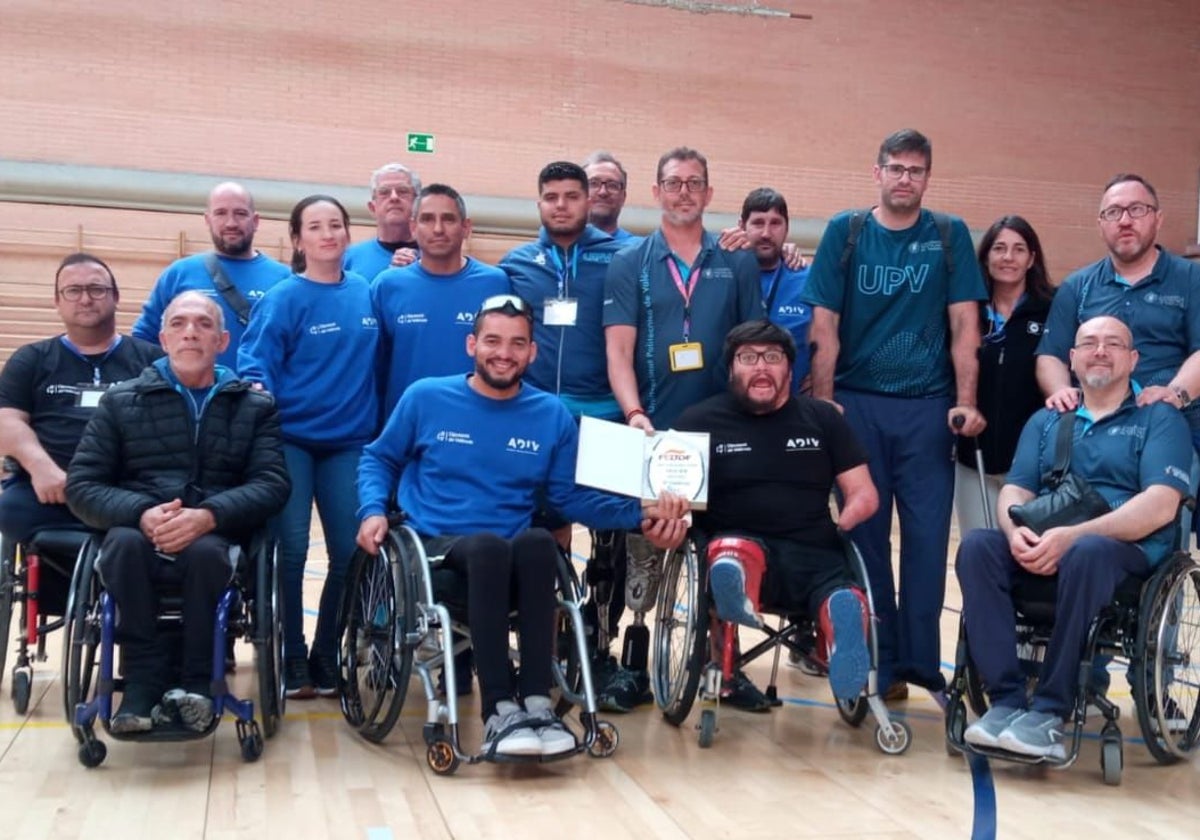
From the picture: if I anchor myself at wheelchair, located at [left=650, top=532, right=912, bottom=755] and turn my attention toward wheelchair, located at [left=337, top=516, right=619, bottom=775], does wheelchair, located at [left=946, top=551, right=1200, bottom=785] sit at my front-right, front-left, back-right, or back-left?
back-left

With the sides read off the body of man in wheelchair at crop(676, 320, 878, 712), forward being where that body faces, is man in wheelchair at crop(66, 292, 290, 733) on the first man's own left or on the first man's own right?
on the first man's own right

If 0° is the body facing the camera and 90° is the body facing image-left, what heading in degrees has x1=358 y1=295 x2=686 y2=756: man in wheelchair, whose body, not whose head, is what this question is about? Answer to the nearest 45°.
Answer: approximately 0°

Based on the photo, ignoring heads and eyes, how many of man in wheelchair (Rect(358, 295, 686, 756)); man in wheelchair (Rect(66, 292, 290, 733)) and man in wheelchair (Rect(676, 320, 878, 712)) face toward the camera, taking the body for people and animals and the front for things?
3

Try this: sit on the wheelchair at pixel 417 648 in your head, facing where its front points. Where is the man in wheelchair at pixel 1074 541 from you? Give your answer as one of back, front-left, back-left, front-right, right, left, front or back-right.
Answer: front-left

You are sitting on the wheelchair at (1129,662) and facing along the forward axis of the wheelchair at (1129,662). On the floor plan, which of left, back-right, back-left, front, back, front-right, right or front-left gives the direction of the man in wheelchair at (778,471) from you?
front-right

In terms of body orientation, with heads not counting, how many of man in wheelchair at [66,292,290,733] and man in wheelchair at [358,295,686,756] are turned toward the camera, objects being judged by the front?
2

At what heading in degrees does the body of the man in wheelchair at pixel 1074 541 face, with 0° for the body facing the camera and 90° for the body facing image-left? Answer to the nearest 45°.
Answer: approximately 45°

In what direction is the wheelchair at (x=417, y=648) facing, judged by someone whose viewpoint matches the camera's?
facing the viewer and to the right of the viewer
